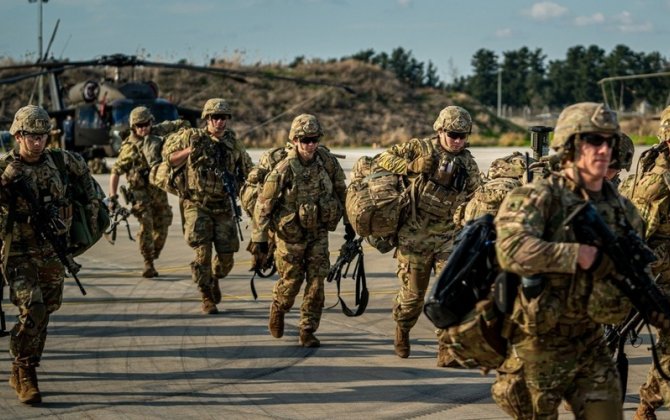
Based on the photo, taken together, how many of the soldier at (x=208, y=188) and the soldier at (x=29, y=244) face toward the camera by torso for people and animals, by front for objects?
2

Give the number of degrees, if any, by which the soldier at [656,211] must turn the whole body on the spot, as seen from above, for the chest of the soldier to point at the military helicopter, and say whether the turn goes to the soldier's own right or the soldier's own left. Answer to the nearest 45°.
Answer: approximately 180°

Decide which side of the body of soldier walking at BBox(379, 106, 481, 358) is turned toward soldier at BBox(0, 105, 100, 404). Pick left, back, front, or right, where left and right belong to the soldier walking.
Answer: right

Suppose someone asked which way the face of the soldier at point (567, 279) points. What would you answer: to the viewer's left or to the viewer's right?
to the viewer's right

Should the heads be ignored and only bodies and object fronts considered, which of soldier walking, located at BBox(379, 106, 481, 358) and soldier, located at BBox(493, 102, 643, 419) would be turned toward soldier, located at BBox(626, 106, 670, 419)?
the soldier walking

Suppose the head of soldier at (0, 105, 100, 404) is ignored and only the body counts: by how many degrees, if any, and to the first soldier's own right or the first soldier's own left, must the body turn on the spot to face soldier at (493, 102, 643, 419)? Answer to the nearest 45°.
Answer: approximately 45° to the first soldier's own left

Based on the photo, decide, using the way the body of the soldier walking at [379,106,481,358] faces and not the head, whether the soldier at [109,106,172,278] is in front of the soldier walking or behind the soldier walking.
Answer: behind

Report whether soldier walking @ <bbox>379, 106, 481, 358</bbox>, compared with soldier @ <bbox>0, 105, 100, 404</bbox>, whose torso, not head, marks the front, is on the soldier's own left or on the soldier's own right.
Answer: on the soldier's own left

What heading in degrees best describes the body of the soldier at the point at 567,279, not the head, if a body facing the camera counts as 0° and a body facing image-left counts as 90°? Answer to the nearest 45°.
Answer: approximately 315°

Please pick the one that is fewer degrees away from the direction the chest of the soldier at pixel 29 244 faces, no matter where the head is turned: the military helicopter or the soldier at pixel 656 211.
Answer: the soldier

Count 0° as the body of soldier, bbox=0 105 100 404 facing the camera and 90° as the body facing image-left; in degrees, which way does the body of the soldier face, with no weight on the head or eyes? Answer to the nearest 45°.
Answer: approximately 0°

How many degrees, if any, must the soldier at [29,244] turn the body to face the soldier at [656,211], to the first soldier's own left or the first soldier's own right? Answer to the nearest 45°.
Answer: approximately 45° to the first soldier's own left

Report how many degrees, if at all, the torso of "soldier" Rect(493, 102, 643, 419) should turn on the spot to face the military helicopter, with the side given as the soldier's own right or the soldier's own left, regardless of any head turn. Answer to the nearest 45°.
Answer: approximately 180°
